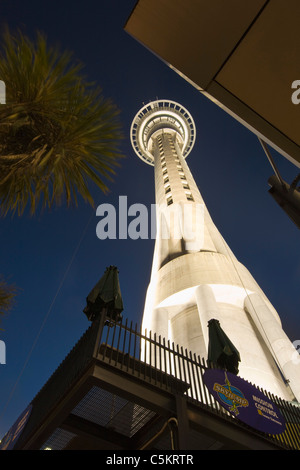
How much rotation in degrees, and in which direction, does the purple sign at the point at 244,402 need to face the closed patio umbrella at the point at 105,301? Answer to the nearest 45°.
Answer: approximately 90° to its right
